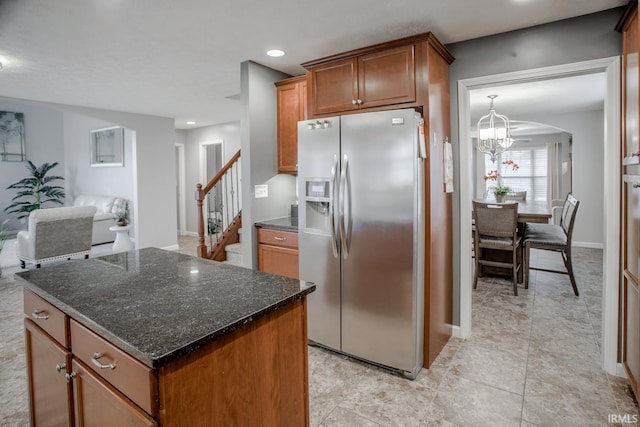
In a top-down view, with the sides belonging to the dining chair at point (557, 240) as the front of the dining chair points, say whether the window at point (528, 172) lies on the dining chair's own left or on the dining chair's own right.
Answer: on the dining chair's own right

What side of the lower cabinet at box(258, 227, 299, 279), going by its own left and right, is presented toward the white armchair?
right

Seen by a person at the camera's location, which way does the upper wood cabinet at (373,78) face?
facing the viewer and to the left of the viewer

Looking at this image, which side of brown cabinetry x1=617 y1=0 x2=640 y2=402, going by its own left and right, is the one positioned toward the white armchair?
front

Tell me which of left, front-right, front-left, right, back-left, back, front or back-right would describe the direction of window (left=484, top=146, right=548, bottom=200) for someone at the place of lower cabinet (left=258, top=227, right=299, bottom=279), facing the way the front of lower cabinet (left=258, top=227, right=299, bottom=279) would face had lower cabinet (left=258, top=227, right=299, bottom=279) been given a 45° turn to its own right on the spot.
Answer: back-right

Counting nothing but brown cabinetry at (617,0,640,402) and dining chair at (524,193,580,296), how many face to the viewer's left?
2

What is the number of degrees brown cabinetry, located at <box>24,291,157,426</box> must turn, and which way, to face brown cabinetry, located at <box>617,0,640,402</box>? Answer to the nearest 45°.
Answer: approximately 135° to its left

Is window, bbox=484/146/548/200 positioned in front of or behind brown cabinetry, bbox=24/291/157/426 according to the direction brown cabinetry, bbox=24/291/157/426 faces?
behind

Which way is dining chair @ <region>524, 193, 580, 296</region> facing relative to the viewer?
to the viewer's left

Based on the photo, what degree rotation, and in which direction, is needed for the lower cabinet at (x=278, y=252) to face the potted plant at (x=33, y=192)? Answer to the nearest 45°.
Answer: approximately 90° to its right

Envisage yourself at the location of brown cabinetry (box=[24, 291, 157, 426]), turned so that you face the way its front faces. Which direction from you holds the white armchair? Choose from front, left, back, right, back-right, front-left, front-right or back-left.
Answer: back-right

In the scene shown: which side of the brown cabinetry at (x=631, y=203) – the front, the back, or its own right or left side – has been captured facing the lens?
left

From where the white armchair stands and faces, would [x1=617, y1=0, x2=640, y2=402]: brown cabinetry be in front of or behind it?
behind

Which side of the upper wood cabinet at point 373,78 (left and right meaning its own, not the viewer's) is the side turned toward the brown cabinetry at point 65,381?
front
